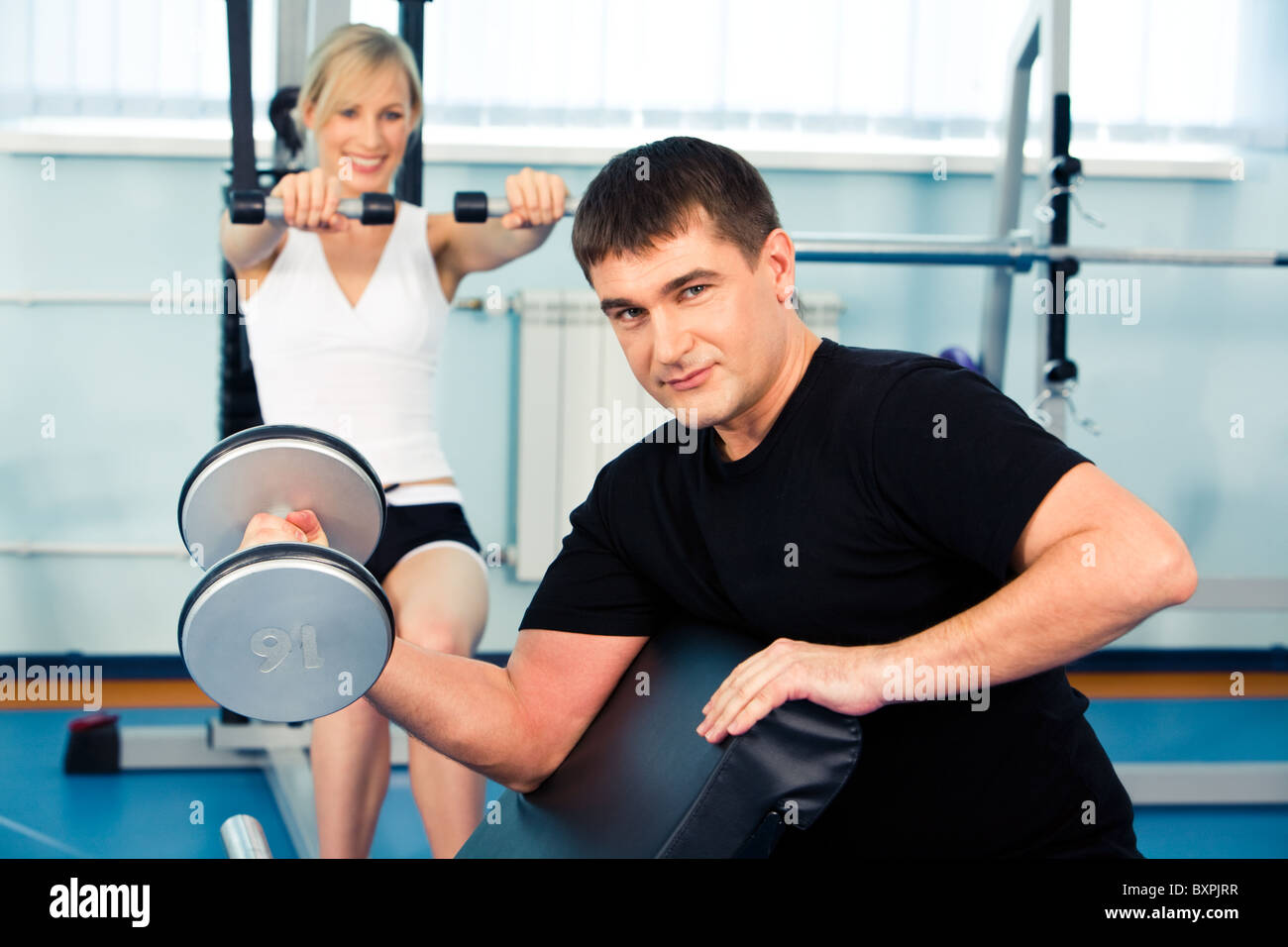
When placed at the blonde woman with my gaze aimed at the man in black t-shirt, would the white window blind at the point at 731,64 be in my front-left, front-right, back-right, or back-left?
back-left

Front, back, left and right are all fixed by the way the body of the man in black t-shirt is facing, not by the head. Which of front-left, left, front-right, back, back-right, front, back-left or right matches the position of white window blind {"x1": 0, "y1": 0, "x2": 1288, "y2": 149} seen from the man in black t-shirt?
back-right

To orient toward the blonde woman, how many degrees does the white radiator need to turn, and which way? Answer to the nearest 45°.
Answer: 0° — it already faces them

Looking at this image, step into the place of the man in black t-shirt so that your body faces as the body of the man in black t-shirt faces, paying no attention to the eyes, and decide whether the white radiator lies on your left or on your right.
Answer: on your right

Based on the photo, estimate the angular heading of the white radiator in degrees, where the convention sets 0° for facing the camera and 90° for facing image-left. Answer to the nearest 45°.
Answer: approximately 0°
